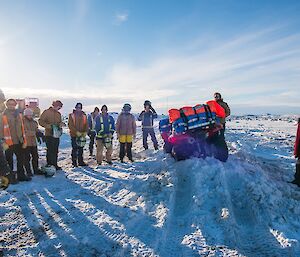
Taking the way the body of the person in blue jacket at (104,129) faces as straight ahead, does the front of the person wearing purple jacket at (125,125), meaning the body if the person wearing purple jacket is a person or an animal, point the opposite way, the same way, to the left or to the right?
the same way

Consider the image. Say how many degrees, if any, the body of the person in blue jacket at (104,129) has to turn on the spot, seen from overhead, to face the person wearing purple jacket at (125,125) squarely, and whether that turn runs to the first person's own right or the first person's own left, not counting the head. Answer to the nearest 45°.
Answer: approximately 90° to the first person's own left

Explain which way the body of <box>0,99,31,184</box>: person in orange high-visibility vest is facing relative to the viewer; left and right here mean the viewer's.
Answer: facing the viewer and to the right of the viewer

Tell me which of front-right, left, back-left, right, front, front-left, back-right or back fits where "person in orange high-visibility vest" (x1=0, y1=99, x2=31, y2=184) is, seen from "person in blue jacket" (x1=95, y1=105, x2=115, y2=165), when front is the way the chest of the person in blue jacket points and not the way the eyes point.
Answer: front-right

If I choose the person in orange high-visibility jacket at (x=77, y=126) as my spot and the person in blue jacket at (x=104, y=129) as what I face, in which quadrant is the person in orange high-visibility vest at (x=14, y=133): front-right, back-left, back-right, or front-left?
back-right

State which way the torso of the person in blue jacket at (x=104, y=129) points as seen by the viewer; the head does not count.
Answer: toward the camera

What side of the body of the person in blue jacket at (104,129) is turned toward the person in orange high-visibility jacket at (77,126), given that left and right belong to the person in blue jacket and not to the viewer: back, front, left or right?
right

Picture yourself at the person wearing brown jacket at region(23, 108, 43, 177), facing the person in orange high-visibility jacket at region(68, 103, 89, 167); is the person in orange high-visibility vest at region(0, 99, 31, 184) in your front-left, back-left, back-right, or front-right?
back-right

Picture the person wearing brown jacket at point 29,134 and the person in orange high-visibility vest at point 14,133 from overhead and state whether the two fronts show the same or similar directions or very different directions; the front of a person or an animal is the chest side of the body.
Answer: same or similar directions

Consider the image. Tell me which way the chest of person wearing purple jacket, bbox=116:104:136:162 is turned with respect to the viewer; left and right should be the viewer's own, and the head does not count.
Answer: facing the viewer

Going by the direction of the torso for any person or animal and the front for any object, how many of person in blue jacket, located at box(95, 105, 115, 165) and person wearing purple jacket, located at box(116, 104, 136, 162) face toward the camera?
2

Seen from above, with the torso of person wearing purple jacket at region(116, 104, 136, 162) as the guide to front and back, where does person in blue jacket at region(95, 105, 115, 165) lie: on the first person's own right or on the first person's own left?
on the first person's own right
